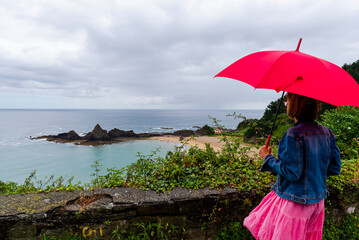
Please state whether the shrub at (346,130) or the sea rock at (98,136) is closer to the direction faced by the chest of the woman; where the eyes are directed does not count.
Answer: the sea rock

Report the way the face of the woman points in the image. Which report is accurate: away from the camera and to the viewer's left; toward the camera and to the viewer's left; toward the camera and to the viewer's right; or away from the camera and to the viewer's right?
away from the camera and to the viewer's left

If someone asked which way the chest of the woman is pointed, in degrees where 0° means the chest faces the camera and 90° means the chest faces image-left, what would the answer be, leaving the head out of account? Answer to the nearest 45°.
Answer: approximately 135°

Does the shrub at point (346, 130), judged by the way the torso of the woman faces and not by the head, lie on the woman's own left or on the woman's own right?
on the woman's own right

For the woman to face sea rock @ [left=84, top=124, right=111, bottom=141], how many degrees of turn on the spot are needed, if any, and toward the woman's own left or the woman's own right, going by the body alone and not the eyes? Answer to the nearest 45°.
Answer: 0° — they already face it

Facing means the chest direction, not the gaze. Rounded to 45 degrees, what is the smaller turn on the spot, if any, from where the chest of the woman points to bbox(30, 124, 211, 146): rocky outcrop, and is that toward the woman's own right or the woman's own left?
0° — they already face it
